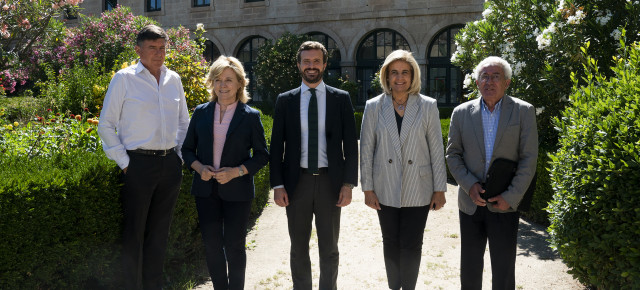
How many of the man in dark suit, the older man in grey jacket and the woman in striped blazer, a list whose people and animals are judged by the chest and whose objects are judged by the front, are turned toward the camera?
3

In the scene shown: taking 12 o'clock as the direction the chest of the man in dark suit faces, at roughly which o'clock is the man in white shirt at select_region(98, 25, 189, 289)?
The man in white shirt is roughly at 3 o'clock from the man in dark suit.

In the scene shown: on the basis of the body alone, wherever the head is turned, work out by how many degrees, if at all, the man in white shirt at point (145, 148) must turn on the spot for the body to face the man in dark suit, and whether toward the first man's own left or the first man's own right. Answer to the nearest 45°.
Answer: approximately 45° to the first man's own left

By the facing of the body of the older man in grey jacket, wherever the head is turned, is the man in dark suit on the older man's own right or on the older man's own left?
on the older man's own right

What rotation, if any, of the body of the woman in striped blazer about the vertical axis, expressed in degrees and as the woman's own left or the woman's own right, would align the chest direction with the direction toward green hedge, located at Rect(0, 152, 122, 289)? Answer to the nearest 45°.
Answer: approximately 90° to the woman's own right

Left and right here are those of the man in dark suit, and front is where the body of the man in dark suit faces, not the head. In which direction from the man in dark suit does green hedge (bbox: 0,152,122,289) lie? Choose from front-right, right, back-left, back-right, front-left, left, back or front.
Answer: right

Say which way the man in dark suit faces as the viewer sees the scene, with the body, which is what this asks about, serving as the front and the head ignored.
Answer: toward the camera

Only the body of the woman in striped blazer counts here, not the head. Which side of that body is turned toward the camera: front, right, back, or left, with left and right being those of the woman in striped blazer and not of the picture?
front

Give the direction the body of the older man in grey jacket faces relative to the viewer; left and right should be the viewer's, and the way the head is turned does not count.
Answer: facing the viewer

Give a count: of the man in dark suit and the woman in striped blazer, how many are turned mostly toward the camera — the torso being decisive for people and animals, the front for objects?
2

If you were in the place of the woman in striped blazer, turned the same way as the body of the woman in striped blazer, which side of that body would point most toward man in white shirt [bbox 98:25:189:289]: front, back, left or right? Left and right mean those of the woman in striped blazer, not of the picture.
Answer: right

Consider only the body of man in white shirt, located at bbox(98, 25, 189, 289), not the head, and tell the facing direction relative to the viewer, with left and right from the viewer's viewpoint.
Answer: facing the viewer and to the right of the viewer
